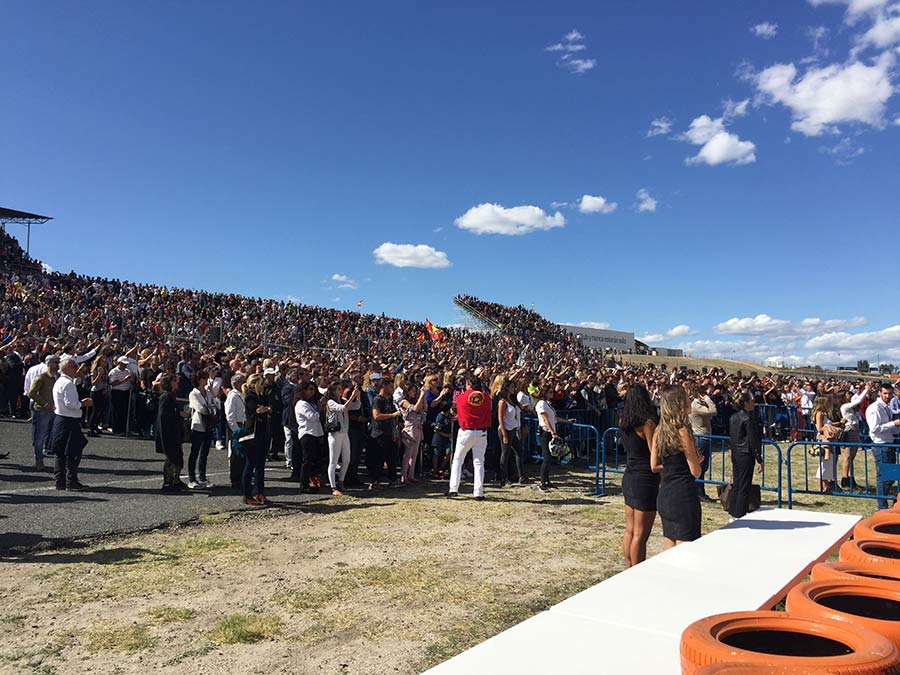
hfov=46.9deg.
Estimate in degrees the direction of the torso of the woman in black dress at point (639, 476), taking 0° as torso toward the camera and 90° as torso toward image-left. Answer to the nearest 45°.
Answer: approximately 225°

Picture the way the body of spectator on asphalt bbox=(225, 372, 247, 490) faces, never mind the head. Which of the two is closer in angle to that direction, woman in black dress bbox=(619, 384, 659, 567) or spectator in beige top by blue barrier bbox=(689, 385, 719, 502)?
the spectator in beige top by blue barrier

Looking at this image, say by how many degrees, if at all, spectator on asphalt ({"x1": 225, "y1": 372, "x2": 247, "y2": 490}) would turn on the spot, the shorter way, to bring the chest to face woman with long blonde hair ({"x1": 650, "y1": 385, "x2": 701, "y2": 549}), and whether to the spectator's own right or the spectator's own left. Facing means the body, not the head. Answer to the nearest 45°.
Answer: approximately 45° to the spectator's own right
